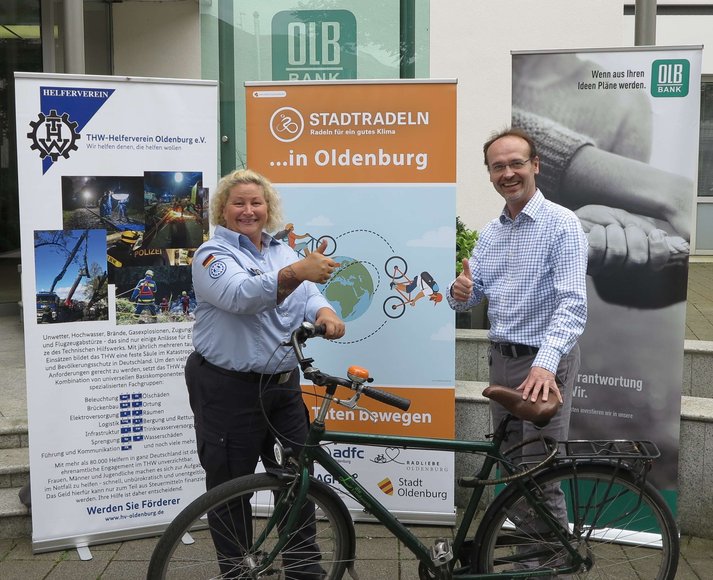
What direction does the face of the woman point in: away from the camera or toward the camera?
toward the camera

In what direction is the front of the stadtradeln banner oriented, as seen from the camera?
facing the viewer

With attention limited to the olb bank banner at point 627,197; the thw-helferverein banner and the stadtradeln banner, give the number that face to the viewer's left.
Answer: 0

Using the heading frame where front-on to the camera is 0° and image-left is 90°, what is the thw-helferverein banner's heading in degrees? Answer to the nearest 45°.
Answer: approximately 0°

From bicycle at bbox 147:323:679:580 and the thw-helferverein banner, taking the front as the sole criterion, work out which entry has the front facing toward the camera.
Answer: the thw-helferverein banner

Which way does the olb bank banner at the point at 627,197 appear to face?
toward the camera

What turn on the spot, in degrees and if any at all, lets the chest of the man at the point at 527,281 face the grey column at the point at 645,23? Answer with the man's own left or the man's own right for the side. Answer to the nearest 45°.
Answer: approximately 180°

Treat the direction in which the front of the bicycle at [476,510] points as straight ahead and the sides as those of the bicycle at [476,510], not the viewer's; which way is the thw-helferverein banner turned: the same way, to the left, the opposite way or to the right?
to the left

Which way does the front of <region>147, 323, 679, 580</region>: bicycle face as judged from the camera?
facing to the left of the viewer

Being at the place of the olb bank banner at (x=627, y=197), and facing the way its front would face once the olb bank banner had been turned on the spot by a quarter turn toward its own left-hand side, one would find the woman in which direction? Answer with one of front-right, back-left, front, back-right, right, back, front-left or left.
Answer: back-right

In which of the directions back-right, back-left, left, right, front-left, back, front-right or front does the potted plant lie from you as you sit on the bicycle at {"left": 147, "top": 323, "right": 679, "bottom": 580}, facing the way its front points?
right

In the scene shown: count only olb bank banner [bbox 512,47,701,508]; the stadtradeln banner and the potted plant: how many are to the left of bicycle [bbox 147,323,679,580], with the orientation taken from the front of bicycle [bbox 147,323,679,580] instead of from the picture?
0

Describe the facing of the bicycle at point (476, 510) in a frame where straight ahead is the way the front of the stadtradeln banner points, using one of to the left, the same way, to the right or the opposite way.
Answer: to the right
